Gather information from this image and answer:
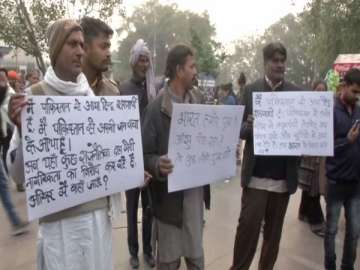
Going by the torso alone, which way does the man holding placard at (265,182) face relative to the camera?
toward the camera

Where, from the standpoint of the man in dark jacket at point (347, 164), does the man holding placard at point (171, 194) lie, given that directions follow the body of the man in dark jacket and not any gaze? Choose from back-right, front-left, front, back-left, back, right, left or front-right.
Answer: right

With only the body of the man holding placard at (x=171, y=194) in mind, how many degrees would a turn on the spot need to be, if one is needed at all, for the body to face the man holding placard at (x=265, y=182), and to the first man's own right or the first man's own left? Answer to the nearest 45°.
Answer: approximately 90° to the first man's own left

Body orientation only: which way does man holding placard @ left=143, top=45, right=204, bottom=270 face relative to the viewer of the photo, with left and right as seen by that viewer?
facing the viewer and to the right of the viewer

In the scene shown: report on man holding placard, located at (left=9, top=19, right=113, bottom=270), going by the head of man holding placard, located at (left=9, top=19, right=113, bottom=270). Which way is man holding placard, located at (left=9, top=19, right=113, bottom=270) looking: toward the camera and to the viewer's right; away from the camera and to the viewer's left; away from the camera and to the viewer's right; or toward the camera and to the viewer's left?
toward the camera and to the viewer's right

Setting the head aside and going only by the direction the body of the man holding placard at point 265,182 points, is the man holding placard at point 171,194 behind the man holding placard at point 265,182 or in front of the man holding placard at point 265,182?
in front

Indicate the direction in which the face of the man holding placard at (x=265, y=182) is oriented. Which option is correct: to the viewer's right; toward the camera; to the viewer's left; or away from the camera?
toward the camera

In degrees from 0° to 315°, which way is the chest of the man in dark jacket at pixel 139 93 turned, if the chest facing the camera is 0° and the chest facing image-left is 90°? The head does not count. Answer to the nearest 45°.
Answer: approximately 315°

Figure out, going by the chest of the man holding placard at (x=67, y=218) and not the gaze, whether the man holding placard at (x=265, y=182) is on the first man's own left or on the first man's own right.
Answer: on the first man's own left

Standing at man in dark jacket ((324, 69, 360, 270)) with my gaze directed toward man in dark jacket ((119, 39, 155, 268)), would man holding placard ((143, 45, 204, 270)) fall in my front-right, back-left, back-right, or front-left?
front-left

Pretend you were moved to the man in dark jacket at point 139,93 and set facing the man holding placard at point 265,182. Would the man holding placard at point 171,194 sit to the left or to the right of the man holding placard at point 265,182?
right
